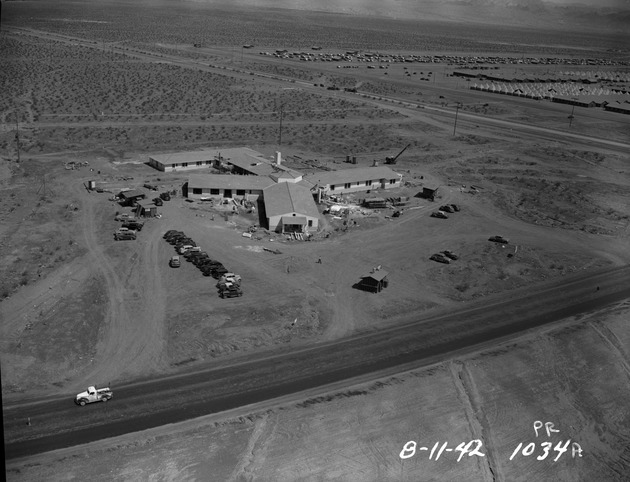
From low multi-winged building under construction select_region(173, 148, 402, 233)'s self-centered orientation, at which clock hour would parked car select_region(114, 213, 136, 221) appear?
The parked car is roughly at 2 o'clock from the low multi-winged building under construction.

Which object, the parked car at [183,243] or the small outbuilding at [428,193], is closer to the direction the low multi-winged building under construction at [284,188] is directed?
the parked car

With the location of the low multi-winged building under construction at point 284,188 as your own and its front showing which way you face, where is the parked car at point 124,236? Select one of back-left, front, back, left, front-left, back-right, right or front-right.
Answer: front-right

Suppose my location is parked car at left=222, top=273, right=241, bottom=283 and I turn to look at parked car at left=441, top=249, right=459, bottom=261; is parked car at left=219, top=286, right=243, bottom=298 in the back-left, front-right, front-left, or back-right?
back-right

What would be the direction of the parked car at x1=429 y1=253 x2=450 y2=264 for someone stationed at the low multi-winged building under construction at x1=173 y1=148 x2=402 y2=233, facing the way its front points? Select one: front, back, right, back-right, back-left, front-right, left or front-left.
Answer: front-left

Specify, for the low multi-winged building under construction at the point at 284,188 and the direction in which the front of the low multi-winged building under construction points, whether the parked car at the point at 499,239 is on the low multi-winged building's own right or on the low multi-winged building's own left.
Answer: on the low multi-winged building's own left

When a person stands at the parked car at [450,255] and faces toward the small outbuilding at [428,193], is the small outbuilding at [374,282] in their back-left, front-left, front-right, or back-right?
back-left

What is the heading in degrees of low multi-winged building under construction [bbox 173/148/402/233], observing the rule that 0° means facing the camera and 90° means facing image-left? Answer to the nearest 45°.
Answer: approximately 0°

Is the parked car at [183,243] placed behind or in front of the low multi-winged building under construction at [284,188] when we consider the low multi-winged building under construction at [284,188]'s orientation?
in front

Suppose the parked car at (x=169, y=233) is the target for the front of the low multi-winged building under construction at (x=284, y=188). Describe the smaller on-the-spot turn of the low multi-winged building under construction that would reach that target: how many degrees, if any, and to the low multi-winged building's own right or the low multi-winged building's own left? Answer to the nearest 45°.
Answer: approximately 45° to the low multi-winged building's own right

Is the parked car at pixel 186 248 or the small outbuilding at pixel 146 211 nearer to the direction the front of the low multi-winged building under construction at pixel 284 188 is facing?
the parked car

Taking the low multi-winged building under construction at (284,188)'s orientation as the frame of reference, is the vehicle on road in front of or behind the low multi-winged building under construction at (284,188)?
in front

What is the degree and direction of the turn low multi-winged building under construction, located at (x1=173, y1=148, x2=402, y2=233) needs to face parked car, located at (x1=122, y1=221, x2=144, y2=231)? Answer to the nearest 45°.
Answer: approximately 45° to its right

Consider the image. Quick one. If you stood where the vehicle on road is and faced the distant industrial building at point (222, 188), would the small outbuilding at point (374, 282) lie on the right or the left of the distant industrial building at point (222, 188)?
right

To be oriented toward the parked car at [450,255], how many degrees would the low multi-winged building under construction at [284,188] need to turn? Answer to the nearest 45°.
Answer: approximately 45° to its left

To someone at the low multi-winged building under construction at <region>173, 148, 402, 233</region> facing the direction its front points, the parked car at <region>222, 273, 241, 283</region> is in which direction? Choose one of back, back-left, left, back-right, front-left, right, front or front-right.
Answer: front
